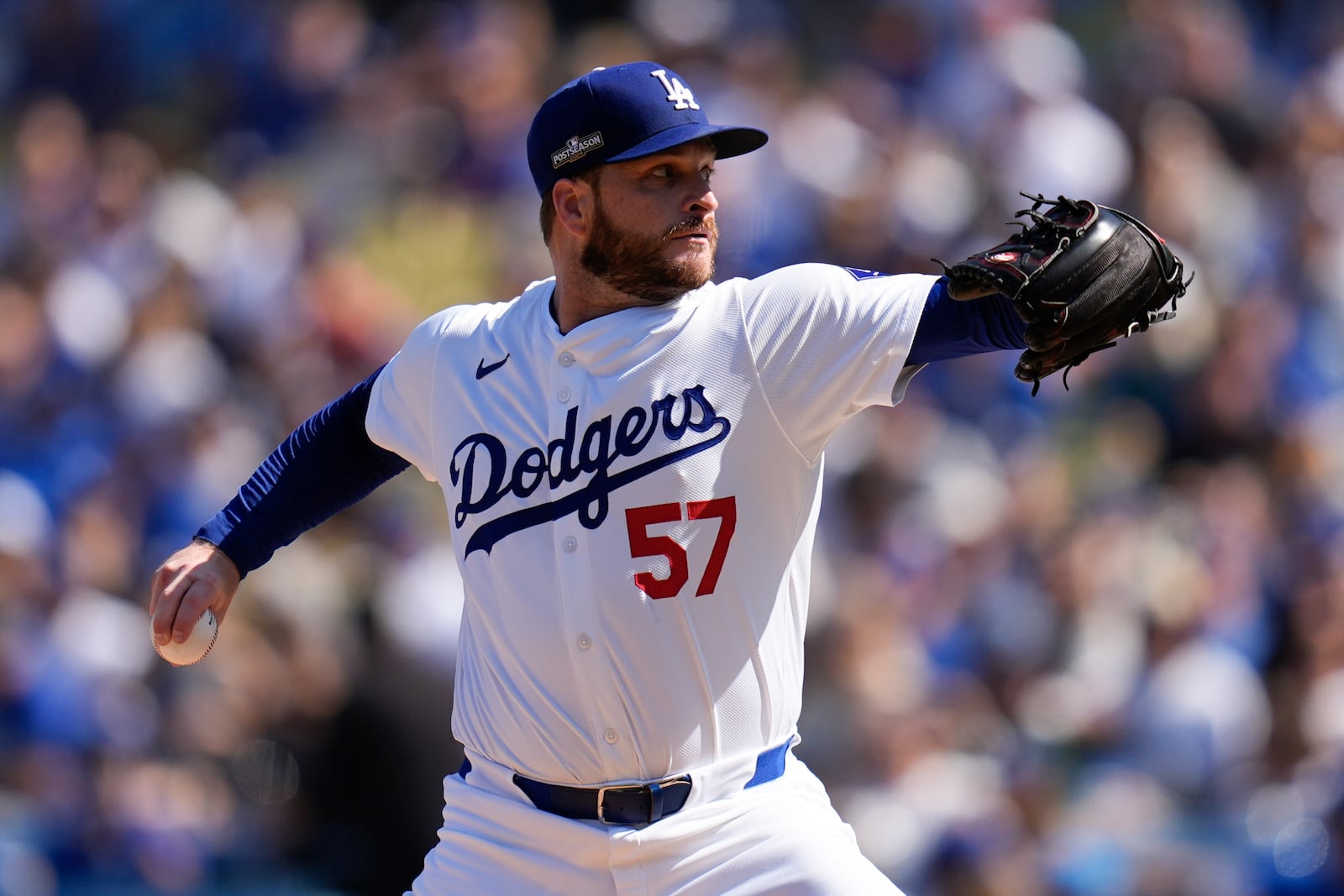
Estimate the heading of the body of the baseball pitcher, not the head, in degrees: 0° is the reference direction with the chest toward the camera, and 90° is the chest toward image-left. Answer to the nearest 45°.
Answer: approximately 0°
